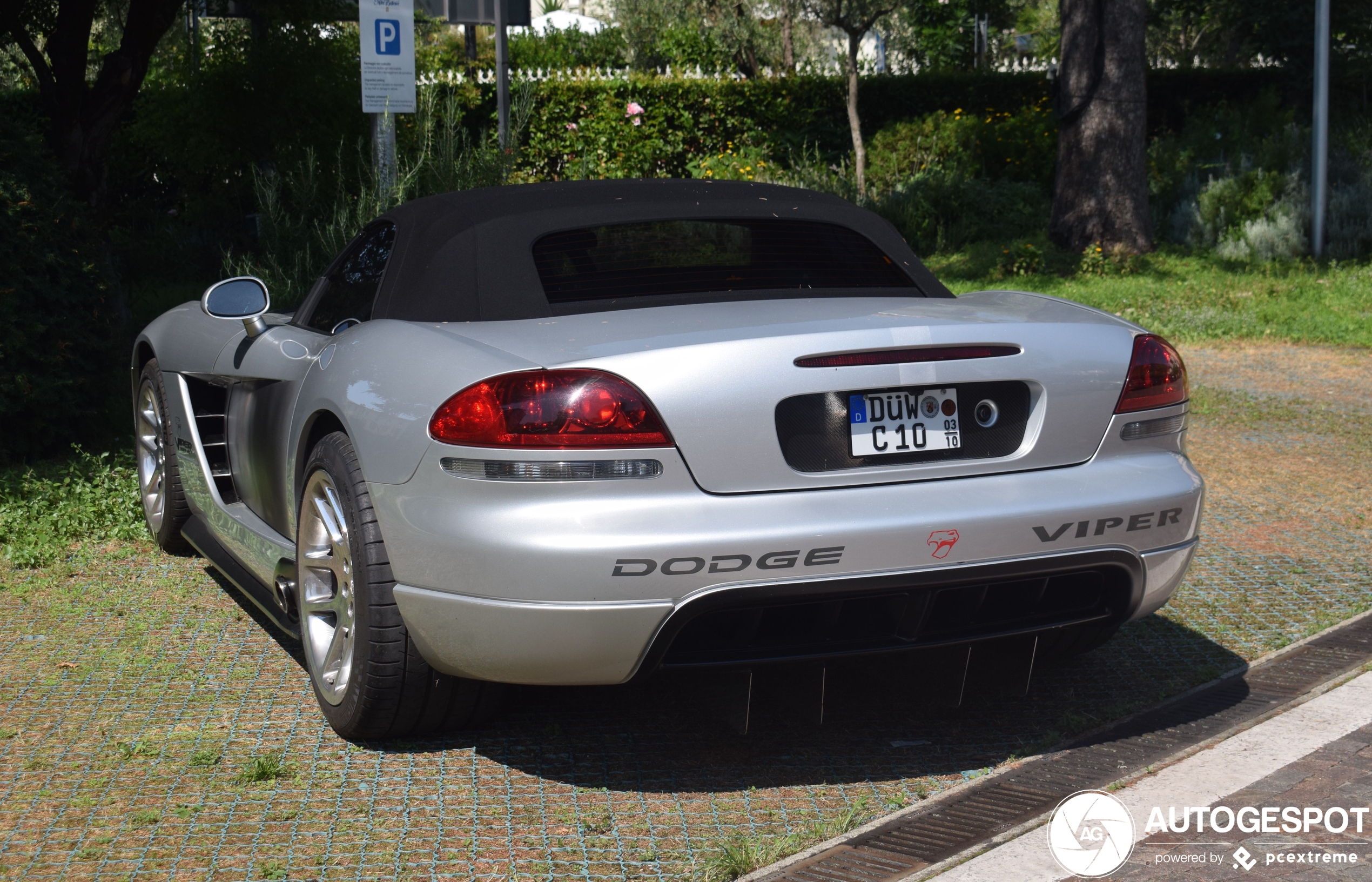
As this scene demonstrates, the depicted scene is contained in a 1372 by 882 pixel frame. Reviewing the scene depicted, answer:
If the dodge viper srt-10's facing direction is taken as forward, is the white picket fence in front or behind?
in front

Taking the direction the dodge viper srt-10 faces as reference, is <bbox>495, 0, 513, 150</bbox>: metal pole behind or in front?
in front

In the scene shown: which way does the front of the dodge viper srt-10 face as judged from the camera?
facing away from the viewer and to the left of the viewer

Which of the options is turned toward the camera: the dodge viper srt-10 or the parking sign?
the parking sign

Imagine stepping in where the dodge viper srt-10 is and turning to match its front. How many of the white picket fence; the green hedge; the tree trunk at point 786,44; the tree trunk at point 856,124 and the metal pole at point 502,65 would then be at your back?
0

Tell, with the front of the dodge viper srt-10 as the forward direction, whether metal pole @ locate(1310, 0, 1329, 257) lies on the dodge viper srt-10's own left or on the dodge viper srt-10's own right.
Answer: on the dodge viper srt-10's own right

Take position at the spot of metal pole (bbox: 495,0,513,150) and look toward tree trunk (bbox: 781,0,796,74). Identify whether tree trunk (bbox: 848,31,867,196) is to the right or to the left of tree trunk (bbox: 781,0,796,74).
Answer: right

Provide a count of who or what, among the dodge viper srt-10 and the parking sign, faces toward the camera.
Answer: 1

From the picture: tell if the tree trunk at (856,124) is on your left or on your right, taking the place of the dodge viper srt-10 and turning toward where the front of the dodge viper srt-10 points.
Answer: on your right

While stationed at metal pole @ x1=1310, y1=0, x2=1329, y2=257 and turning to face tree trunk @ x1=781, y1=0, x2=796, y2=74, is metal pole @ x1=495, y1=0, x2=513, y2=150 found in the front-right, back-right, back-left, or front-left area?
front-left

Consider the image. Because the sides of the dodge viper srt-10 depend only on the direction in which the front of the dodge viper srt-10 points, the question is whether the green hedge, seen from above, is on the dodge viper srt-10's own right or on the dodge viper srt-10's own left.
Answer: on the dodge viper srt-10's own right

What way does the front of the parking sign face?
toward the camera

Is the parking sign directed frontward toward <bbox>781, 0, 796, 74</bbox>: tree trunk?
no
